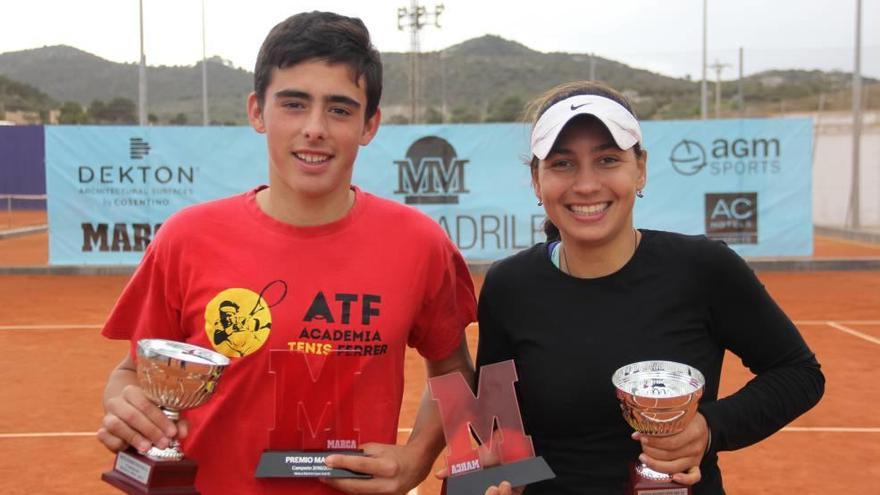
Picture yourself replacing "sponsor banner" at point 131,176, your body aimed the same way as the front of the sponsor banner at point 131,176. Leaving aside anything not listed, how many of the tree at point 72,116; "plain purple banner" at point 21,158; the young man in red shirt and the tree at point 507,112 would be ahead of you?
1

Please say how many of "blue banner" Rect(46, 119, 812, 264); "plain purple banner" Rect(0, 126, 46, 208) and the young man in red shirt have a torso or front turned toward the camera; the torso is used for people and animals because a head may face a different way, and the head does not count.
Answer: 3

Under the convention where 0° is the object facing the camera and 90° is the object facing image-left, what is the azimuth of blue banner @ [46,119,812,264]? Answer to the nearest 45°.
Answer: approximately 0°

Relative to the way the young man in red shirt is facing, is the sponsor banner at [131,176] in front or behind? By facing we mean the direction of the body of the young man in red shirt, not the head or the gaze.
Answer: behind

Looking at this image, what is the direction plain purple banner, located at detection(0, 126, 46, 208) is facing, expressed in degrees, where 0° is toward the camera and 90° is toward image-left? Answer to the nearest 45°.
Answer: approximately 0°

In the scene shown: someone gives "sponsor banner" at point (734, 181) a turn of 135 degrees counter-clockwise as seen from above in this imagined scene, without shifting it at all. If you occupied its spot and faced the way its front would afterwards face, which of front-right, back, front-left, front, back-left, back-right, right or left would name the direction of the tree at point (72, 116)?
left
